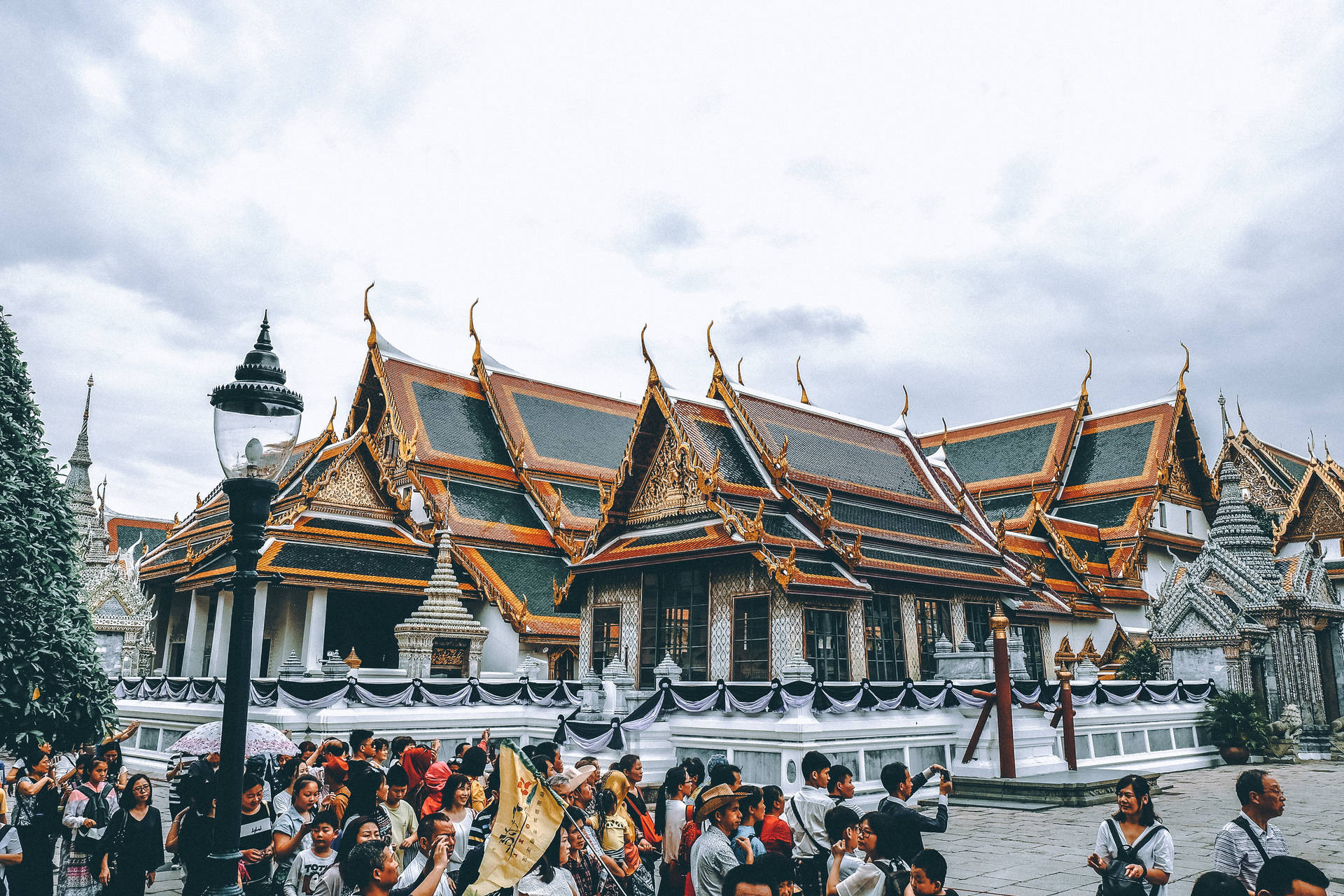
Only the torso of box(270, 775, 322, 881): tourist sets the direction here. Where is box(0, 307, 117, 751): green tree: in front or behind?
behind

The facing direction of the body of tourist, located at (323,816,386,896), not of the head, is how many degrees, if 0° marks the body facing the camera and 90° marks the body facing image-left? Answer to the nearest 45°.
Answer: approximately 315°

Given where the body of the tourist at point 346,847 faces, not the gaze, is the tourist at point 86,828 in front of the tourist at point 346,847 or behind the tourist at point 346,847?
behind

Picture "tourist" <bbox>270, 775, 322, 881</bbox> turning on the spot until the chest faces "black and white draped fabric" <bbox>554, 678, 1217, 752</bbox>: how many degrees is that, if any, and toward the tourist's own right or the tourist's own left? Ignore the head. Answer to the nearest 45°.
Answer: approximately 90° to the tourist's own left

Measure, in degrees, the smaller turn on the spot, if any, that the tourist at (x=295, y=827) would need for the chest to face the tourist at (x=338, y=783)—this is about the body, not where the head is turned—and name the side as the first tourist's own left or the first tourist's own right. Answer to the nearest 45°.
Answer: approximately 135° to the first tourist's own left
